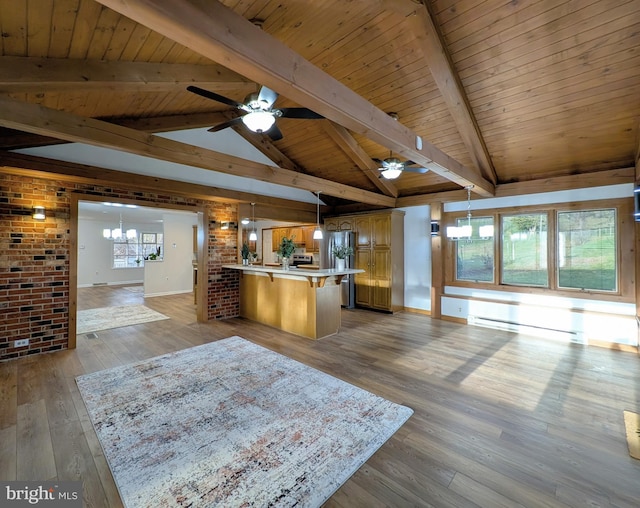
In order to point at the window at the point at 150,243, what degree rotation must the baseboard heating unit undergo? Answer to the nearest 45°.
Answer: approximately 45° to its right

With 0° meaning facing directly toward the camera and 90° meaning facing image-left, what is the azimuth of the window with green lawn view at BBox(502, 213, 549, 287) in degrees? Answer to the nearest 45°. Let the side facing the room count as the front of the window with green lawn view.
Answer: approximately 45°

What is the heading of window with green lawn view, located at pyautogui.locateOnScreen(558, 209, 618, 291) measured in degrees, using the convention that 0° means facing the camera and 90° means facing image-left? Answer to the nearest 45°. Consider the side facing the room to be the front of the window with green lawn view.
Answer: approximately 45°

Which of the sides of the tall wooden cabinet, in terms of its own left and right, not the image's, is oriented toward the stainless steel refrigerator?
right

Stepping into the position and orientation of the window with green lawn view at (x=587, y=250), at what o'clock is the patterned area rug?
The patterned area rug is roughly at 11 o'clock from the window with green lawn view.

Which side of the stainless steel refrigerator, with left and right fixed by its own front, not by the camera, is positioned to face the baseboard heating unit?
left

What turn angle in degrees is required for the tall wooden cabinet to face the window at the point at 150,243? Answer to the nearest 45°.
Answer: approximately 90° to its right

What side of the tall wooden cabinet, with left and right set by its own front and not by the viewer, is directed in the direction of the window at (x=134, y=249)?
right

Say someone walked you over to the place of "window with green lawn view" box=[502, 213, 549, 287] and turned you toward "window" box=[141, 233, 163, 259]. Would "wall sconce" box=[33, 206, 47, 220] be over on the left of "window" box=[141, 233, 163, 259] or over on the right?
left

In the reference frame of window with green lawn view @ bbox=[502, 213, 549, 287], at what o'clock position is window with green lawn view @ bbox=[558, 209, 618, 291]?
window with green lawn view @ bbox=[558, 209, 618, 291] is roughly at 8 o'clock from window with green lawn view @ bbox=[502, 213, 549, 287].
